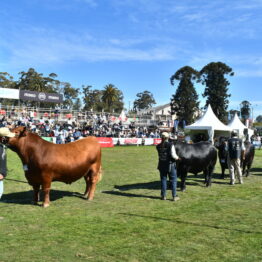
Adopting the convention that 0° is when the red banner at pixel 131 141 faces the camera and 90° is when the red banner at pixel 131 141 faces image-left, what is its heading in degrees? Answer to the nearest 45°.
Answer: approximately 0°

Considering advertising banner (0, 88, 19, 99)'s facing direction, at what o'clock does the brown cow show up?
The brown cow is roughly at 12 o'clock from the advertising banner.

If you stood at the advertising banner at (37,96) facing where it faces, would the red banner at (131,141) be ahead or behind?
ahead

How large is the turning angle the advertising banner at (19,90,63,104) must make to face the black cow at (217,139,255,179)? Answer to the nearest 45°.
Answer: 0° — it already faces it

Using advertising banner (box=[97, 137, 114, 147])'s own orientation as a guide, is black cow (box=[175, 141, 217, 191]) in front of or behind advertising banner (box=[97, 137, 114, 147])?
in front

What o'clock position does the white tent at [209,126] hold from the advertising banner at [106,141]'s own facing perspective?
The white tent is roughly at 9 o'clock from the advertising banner.

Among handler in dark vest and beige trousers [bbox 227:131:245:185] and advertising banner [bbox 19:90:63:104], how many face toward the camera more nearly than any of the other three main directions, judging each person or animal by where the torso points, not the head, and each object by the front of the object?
1
